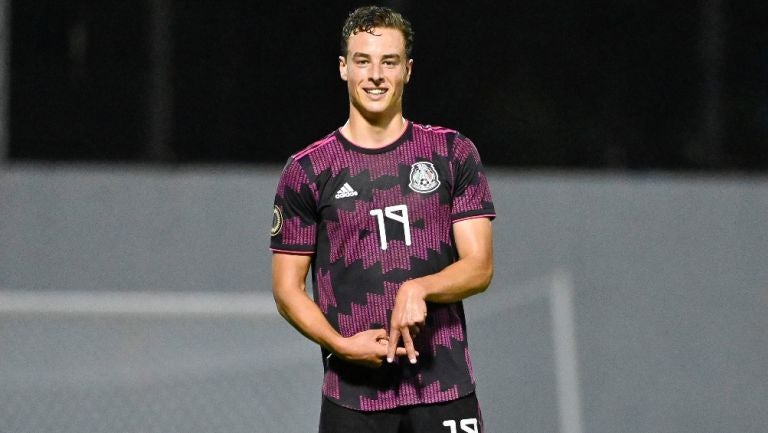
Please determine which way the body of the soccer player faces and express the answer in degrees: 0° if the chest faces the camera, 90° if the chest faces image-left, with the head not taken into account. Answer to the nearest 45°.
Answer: approximately 0°
